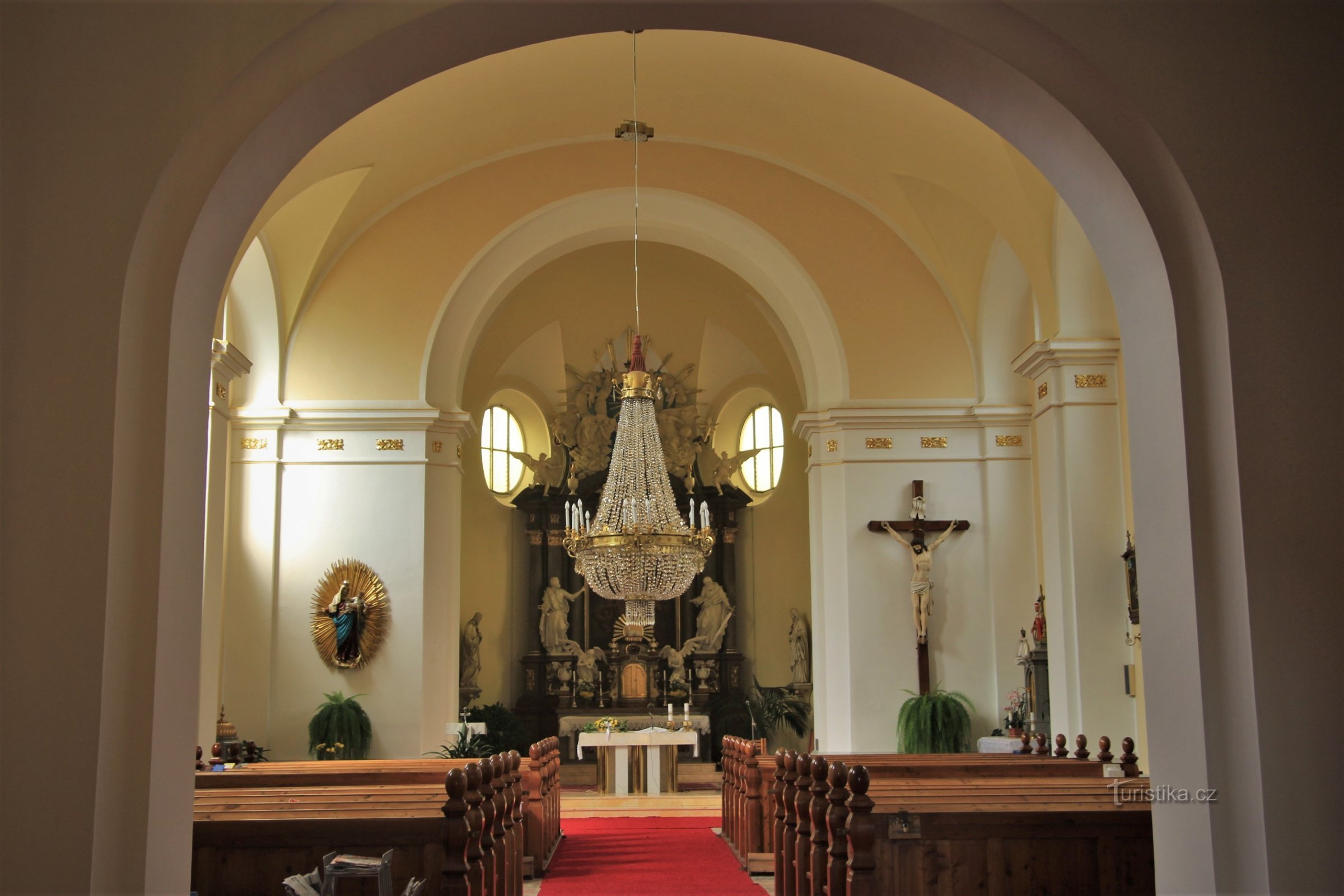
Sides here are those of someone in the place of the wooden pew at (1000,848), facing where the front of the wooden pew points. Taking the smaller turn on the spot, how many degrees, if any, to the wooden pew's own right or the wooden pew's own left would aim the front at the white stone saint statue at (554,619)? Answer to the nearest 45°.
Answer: approximately 45° to the wooden pew's own left

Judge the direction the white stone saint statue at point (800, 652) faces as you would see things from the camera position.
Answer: facing the viewer and to the left of the viewer

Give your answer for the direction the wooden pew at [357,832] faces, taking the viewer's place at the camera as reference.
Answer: facing away from the viewer

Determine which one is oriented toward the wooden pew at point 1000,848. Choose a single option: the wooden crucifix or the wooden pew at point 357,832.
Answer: the wooden crucifix

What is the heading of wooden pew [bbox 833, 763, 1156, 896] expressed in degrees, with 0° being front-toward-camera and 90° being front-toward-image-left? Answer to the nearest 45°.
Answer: approximately 180°

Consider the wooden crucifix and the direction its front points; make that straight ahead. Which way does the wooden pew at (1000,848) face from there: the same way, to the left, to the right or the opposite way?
the opposite way

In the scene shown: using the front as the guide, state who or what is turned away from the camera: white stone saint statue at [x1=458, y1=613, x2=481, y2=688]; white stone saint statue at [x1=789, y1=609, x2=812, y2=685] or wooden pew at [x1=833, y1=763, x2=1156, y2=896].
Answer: the wooden pew

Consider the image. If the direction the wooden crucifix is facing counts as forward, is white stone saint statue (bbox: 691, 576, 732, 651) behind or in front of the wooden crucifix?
behind

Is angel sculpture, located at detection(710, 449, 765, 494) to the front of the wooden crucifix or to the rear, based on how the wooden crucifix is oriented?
to the rear

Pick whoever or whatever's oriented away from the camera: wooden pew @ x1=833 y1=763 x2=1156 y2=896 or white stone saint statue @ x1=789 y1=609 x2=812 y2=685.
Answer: the wooden pew

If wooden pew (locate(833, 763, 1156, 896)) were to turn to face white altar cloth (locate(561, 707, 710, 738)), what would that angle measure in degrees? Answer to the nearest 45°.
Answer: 0° — it already faces it

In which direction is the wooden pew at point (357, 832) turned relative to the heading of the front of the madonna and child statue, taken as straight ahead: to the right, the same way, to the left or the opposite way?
the opposite way

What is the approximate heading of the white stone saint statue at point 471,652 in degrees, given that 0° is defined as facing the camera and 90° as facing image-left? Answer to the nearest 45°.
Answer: approximately 315°
